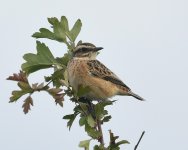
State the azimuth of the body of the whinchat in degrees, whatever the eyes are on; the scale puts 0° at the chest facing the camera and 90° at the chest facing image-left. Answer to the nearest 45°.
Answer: approximately 45°
